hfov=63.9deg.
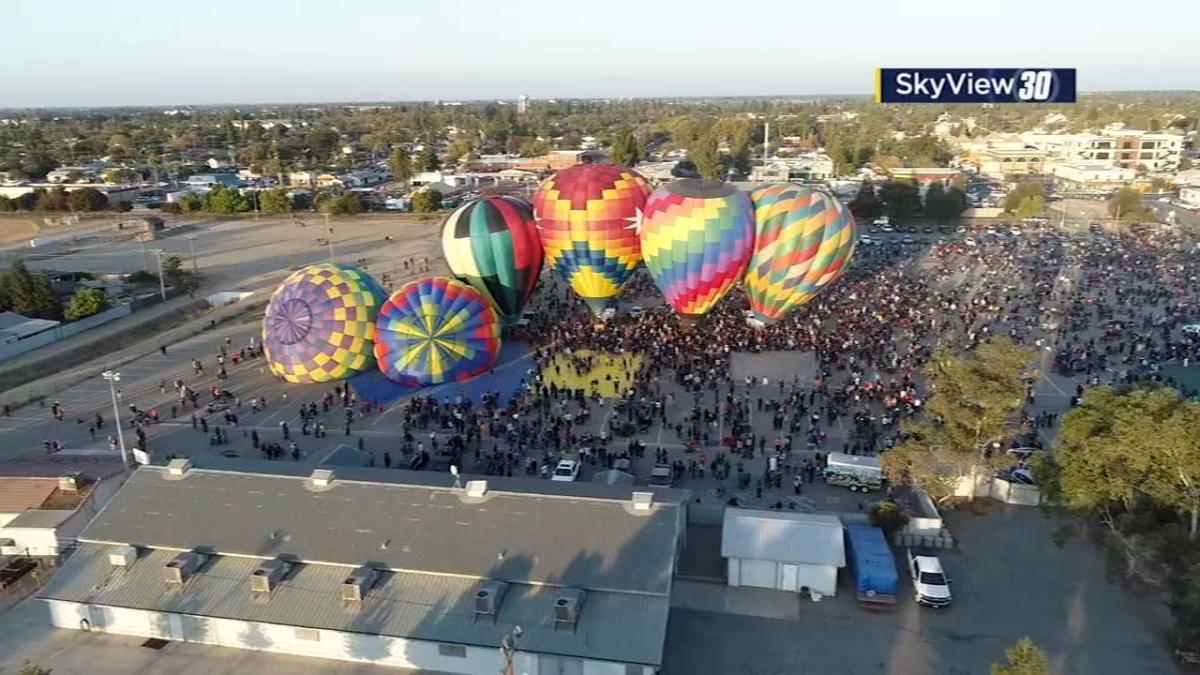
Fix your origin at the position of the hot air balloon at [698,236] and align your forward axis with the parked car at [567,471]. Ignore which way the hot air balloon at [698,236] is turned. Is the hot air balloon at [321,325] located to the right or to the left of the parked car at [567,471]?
right

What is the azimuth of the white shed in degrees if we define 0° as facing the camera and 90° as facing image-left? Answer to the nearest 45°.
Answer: approximately 0°

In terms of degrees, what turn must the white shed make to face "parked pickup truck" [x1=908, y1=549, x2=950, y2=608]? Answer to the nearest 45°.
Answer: approximately 90° to its left

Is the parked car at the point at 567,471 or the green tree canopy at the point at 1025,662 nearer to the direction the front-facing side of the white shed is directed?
the green tree canopy

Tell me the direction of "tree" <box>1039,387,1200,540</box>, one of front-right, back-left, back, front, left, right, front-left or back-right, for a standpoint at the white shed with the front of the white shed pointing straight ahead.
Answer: left

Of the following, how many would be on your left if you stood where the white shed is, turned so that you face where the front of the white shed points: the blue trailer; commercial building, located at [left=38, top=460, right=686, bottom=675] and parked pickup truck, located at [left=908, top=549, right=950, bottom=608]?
2

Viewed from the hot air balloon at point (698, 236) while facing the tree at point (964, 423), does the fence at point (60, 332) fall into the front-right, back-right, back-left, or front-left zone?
back-right

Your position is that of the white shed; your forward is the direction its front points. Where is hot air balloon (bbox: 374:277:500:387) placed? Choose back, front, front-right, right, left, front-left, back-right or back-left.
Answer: back-right

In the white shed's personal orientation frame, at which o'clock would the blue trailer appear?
The blue trailer is roughly at 9 o'clock from the white shed.

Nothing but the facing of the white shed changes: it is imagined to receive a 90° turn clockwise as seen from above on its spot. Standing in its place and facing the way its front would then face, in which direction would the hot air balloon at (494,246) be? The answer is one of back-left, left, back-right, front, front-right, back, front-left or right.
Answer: front-right

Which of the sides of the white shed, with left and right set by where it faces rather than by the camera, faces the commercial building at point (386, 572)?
right

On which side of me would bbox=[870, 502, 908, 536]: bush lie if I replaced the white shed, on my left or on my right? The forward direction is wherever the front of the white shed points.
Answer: on my left

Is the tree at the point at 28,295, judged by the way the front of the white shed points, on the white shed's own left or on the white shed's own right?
on the white shed's own right

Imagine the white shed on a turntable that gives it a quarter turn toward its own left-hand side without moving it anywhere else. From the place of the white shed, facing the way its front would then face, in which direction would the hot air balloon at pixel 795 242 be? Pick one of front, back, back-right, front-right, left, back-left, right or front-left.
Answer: left

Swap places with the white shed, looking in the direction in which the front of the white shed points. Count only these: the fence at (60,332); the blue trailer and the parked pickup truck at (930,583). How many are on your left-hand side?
2
